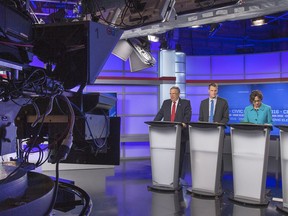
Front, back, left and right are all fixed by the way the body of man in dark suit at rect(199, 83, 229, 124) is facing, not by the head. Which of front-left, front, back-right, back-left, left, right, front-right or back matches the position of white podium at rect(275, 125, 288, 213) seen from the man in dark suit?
front-left

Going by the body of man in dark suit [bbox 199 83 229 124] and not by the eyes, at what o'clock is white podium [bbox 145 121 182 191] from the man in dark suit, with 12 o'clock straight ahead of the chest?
The white podium is roughly at 2 o'clock from the man in dark suit.

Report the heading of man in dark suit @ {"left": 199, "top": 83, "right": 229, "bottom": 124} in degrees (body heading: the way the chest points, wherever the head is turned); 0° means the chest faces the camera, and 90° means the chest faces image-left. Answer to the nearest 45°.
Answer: approximately 0°

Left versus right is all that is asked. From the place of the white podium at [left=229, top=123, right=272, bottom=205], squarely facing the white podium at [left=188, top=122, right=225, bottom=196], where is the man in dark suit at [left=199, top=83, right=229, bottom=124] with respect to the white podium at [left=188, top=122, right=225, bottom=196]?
right

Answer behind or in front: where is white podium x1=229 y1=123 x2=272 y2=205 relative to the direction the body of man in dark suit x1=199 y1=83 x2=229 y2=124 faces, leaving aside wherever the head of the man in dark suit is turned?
in front
